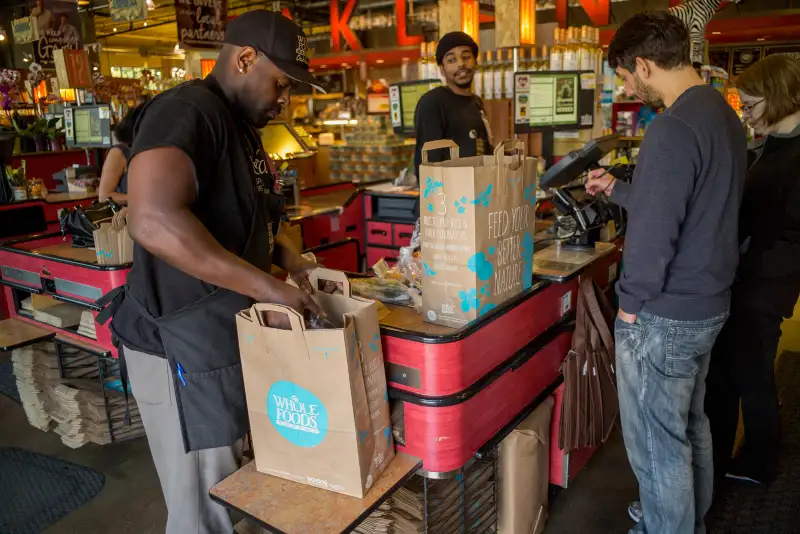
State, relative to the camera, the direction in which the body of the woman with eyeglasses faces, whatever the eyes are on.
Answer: to the viewer's left

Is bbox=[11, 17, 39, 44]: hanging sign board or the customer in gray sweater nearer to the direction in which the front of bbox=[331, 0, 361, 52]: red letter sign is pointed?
the customer in gray sweater

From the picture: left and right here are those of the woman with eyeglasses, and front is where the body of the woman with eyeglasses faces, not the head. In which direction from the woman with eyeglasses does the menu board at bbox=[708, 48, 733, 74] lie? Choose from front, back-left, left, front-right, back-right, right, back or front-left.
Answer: right

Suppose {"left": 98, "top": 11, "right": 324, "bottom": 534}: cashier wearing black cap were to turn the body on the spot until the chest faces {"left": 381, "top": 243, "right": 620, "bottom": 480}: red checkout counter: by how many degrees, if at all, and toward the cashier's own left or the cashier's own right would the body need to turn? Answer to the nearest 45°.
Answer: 0° — they already face it

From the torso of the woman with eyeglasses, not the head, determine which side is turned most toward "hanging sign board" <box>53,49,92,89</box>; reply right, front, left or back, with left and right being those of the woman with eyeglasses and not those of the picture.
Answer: front

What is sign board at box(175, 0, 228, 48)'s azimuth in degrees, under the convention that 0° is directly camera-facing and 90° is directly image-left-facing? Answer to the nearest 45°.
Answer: approximately 0°

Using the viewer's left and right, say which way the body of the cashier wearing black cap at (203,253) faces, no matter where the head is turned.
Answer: facing to the right of the viewer

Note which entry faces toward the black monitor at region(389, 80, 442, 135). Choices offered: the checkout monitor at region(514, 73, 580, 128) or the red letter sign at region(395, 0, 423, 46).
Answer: the red letter sign

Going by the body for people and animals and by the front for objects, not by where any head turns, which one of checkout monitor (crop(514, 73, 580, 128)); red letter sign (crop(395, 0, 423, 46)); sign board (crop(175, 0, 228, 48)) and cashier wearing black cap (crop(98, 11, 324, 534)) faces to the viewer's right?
the cashier wearing black cap

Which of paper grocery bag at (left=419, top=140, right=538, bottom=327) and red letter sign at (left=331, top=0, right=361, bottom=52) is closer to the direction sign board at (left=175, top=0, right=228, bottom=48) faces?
the paper grocery bag

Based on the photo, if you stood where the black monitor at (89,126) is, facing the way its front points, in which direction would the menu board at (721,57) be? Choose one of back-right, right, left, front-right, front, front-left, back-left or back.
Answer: left

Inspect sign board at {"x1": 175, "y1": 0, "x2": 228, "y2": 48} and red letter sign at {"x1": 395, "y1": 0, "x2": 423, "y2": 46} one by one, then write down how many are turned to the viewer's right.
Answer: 0
